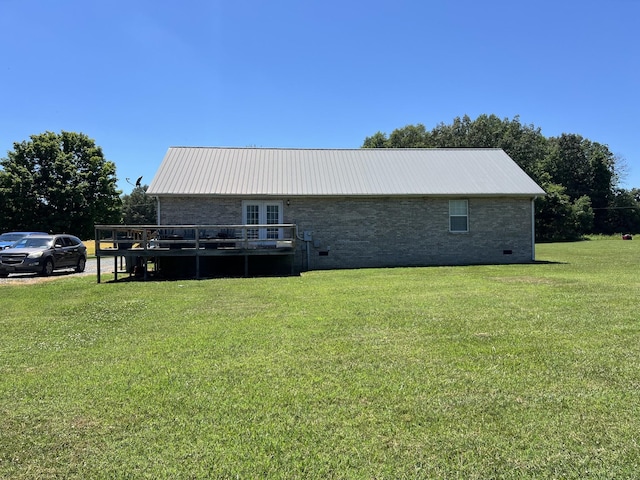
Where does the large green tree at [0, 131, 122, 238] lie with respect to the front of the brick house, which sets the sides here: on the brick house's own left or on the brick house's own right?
on the brick house's own left

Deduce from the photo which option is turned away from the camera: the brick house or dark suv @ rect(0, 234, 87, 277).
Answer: the brick house

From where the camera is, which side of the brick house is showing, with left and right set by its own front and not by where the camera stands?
back

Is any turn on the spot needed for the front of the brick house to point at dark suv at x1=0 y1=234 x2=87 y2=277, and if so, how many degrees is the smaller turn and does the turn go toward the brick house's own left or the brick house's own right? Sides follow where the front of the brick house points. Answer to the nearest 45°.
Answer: approximately 90° to the brick house's own left

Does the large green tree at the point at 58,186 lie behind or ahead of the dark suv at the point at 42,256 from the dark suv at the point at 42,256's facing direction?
behind

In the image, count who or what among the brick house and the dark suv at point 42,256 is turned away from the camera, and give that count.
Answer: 1

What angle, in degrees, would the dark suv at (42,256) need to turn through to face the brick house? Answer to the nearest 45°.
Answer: approximately 135° to its left

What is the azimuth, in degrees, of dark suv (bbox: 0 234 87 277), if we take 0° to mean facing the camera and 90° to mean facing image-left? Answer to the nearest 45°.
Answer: approximately 45°

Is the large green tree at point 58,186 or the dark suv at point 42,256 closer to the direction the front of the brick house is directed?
the large green tree
